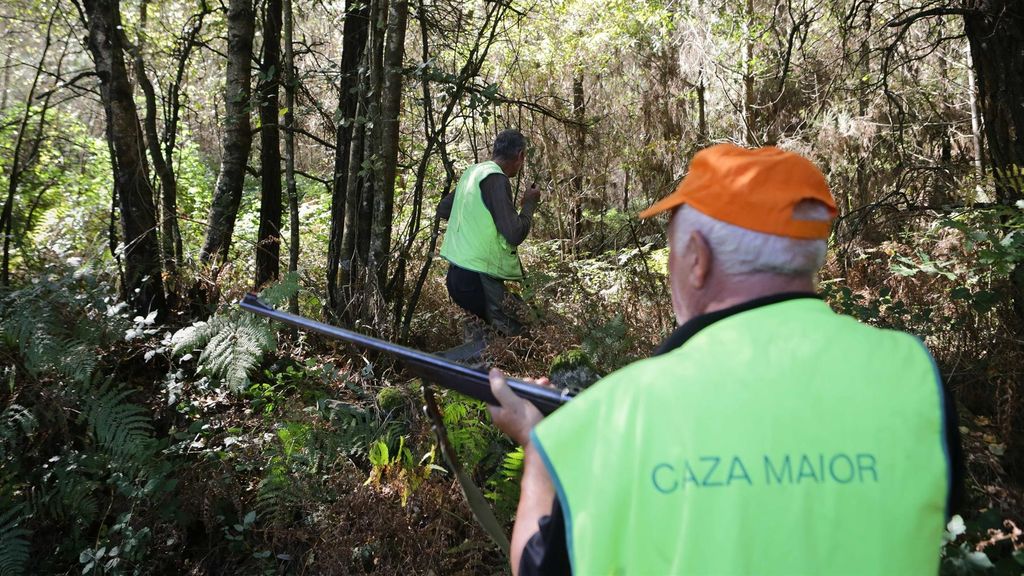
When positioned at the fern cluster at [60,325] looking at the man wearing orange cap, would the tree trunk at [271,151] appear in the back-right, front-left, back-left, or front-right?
back-left

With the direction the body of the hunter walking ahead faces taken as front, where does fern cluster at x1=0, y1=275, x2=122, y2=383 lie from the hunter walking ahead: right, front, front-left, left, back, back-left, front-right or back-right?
back-left

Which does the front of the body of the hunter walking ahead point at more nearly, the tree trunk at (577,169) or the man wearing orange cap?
the tree trunk

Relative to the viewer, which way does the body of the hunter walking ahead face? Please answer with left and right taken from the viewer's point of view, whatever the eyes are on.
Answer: facing away from the viewer and to the right of the viewer

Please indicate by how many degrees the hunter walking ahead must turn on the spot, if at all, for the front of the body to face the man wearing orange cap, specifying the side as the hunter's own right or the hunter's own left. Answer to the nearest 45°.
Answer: approximately 135° to the hunter's own right

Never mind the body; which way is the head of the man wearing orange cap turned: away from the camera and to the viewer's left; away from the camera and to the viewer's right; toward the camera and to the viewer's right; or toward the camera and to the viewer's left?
away from the camera and to the viewer's left

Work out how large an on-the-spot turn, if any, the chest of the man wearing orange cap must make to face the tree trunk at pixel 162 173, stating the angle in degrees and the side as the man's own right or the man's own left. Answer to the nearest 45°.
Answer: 0° — they already face it

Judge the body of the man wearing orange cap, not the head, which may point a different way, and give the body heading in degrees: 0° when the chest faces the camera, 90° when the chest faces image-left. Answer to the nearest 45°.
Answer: approximately 135°

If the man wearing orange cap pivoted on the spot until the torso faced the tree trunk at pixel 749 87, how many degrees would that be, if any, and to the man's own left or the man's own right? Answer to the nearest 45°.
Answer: approximately 45° to the man's own right

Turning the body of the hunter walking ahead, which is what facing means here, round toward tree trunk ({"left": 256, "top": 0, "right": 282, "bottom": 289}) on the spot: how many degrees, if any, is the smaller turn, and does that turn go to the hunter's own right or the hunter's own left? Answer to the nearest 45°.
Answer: approximately 90° to the hunter's own left
